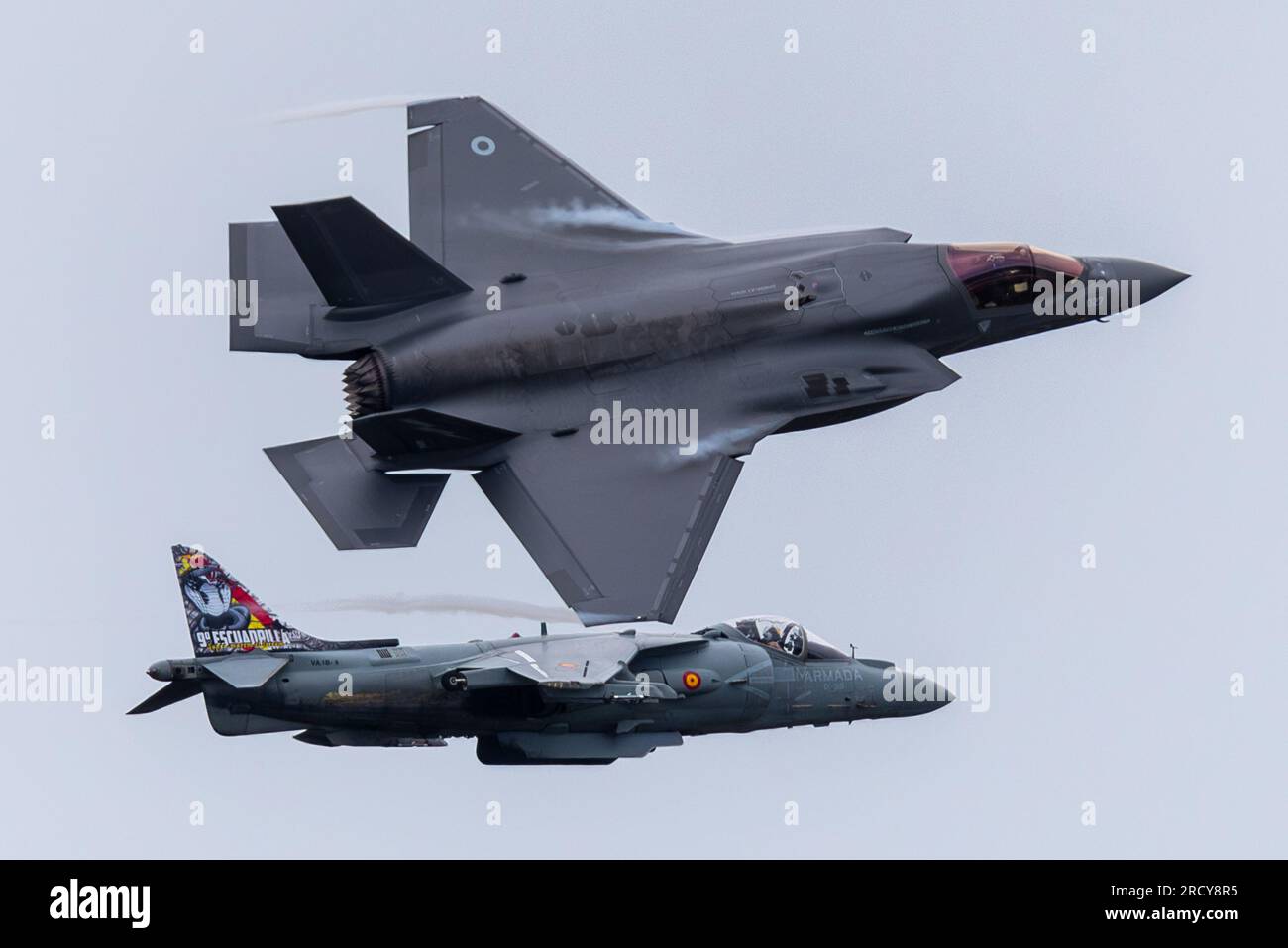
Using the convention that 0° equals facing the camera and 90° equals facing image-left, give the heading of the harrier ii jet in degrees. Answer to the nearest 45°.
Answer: approximately 270°
